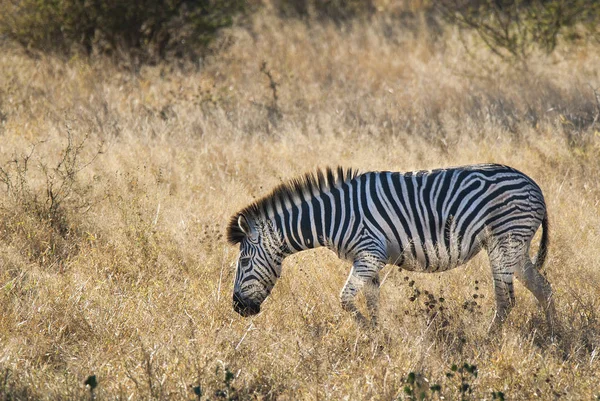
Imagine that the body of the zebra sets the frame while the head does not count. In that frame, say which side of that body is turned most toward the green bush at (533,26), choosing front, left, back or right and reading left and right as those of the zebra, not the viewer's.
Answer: right

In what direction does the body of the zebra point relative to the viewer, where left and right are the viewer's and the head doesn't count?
facing to the left of the viewer

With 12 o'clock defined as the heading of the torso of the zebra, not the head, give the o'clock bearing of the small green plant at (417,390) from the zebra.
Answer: The small green plant is roughly at 9 o'clock from the zebra.

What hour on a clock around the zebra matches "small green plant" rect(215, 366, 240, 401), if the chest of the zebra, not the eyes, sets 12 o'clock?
The small green plant is roughly at 10 o'clock from the zebra.

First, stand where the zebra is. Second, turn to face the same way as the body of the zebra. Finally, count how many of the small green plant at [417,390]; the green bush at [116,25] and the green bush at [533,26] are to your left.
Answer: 1

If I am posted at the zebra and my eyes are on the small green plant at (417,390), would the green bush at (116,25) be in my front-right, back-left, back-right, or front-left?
back-right

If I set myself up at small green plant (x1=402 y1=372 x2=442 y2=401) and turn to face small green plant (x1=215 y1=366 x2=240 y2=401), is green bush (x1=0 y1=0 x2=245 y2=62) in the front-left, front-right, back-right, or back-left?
front-right

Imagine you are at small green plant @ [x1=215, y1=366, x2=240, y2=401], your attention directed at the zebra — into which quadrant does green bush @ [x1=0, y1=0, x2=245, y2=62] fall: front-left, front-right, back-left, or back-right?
front-left

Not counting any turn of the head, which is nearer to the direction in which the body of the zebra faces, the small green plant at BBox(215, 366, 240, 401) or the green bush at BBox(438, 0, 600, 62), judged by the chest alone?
the small green plant

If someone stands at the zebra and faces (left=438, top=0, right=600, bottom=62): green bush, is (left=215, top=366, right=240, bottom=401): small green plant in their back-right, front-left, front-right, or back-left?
back-left

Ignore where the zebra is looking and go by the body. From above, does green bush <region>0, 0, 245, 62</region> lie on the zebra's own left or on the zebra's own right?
on the zebra's own right
